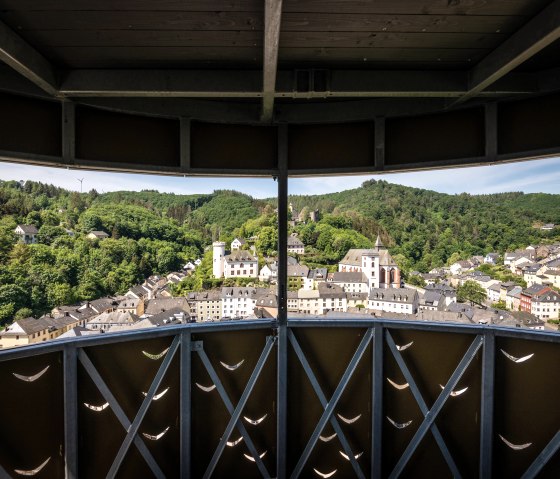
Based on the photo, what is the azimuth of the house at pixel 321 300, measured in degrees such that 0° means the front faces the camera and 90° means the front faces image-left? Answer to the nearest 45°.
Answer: approximately 0°

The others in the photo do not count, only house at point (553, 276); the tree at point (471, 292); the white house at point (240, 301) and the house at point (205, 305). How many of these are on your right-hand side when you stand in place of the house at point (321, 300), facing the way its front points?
2

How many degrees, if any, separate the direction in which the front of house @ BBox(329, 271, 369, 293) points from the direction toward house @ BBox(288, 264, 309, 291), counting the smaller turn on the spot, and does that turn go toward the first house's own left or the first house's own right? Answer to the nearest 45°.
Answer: approximately 45° to the first house's own right

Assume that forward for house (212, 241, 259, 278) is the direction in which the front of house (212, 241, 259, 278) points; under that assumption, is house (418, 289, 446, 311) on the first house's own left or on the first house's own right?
on the first house's own left

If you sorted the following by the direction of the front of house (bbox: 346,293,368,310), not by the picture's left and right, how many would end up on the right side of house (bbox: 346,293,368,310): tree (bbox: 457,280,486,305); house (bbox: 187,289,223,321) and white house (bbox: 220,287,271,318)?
2
